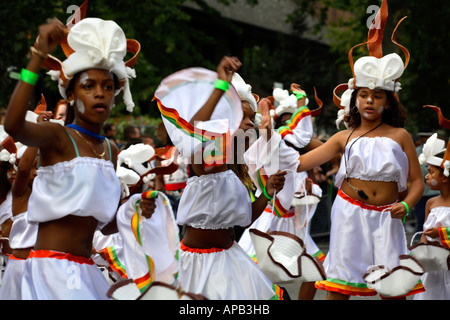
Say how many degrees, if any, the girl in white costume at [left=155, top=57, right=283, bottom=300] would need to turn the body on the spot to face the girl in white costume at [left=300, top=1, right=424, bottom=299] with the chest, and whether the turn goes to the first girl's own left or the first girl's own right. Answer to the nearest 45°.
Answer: approximately 45° to the first girl's own left

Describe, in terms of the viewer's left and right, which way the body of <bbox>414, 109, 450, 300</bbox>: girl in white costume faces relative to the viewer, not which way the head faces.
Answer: facing the viewer and to the left of the viewer

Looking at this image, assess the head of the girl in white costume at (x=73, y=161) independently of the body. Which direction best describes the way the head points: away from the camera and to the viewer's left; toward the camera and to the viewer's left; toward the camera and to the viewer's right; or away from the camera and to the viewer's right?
toward the camera and to the viewer's right

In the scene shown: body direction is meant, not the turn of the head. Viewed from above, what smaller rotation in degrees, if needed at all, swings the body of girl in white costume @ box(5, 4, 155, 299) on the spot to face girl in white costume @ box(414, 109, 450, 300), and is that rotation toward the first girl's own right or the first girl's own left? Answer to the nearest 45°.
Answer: approximately 90° to the first girl's own left

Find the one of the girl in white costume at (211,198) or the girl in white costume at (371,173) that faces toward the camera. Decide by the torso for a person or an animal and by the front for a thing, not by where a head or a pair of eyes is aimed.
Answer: the girl in white costume at (371,173)

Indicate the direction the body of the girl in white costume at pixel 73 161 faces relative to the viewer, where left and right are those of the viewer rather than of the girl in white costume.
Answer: facing the viewer and to the right of the viewer

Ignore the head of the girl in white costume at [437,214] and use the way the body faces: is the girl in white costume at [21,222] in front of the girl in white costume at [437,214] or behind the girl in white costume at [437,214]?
in front

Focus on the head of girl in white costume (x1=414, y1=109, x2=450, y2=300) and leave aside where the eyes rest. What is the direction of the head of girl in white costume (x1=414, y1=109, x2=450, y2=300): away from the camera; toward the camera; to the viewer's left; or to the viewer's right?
to the viewer's left

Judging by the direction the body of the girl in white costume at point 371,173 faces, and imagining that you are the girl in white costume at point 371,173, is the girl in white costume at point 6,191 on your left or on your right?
on your right

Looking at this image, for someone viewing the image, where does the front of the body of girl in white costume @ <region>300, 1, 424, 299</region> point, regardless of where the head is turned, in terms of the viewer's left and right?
facing the viewer
